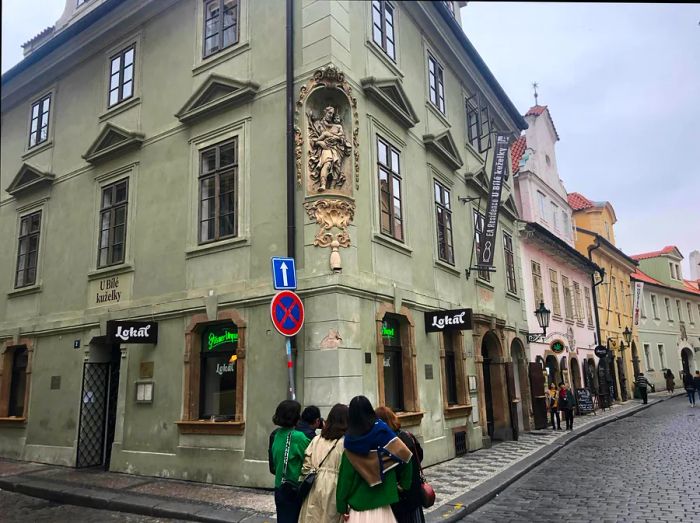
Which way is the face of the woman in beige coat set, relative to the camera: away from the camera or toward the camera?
away from the camera

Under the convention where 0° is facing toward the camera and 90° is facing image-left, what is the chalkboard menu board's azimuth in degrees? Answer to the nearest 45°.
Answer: approximately 0°

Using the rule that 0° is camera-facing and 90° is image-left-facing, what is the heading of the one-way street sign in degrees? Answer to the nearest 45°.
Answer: approximately 0°

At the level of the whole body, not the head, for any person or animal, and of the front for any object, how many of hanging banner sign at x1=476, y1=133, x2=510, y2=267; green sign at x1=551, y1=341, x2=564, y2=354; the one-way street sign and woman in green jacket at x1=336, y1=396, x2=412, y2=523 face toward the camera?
3

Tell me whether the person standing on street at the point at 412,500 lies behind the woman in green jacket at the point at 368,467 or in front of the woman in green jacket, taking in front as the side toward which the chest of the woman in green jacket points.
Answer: in front

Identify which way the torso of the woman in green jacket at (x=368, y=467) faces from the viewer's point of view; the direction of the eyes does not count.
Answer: away from the camera

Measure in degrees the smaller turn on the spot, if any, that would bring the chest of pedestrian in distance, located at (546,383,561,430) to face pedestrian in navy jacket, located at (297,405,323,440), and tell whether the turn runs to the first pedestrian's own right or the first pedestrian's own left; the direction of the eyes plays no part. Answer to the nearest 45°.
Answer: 0° — they already face them

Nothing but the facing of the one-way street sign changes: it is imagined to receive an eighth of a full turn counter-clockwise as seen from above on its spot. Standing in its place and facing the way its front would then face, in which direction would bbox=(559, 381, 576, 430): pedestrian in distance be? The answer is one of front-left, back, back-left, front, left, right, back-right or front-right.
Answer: left

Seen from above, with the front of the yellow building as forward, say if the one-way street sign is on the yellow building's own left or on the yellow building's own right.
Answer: on the yellow building's own right

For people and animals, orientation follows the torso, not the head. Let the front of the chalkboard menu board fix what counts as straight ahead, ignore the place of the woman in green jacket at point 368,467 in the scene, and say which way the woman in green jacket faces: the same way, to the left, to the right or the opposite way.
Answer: the opposite way

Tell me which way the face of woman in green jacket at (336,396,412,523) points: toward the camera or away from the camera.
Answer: away from the camera

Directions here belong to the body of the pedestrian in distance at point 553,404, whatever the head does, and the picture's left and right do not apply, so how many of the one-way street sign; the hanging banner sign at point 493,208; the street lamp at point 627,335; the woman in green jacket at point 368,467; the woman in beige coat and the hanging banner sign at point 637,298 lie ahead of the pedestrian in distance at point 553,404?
4

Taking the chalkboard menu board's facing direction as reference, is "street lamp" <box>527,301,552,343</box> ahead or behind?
ahead

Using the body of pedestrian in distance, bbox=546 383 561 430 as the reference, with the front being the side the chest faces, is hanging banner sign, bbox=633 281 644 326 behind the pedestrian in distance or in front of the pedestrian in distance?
behind

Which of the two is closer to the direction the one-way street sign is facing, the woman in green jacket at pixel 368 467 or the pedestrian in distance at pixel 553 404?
the woman in green jacket

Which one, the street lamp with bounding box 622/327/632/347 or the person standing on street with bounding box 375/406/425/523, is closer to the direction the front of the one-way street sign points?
the person standing on street

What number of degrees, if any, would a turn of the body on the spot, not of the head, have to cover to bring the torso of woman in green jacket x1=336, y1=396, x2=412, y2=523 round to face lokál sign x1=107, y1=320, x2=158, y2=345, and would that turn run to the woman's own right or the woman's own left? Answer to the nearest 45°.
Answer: approximately 45° to the woman's own left
